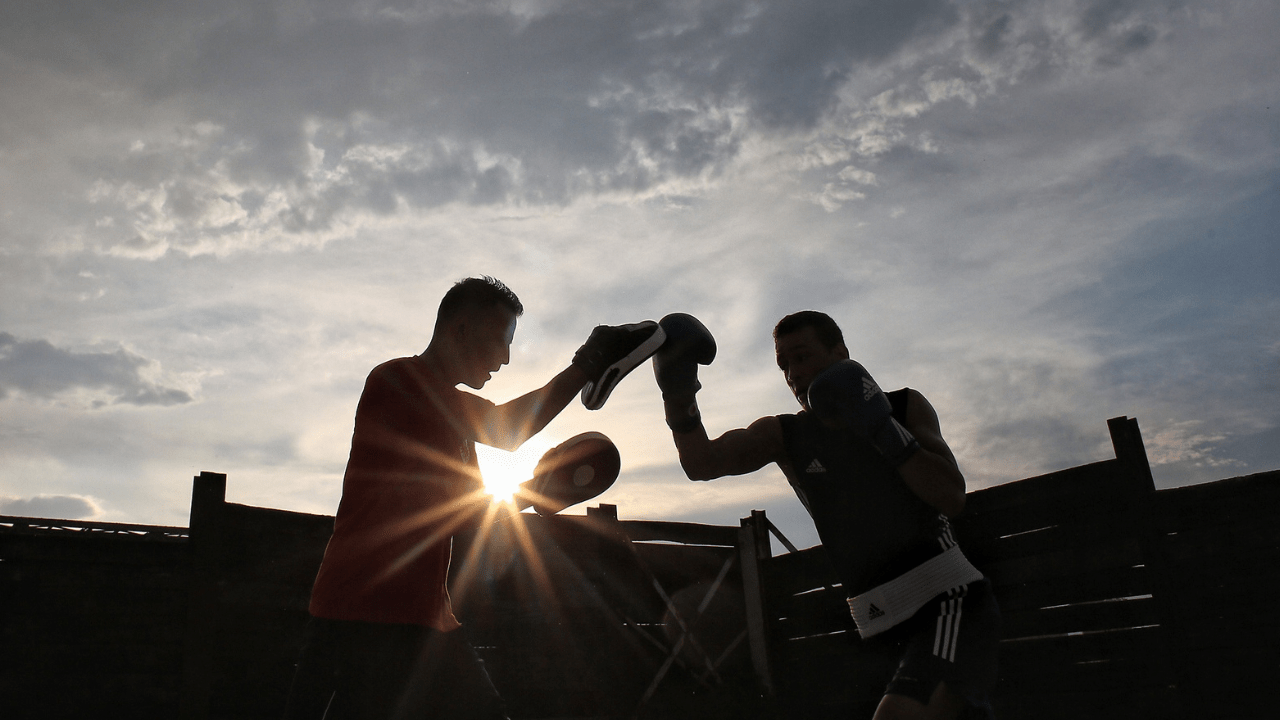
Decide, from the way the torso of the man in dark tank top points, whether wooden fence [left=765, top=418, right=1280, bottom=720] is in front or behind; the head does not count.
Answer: behind

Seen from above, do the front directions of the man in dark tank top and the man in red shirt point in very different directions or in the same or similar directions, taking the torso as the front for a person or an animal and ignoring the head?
very different directions

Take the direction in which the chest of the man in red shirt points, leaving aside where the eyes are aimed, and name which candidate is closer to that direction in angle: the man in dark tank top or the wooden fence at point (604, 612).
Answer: the man in dark tank top

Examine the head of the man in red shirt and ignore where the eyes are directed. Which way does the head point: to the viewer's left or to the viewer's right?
to the viewer's right

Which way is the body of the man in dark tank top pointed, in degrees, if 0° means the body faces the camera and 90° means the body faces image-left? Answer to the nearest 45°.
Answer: approximately 45°

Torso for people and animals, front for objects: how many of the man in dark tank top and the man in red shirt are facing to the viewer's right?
1

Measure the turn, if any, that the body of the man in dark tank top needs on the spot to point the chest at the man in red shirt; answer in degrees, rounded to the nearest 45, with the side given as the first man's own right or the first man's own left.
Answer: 0° — they already face them

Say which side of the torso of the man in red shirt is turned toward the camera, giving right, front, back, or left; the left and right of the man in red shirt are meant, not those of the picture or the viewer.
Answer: right

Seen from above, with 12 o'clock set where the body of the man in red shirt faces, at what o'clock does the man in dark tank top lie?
The man in dark tank top is roughly at 12 o'clock from the man in red shirt.
